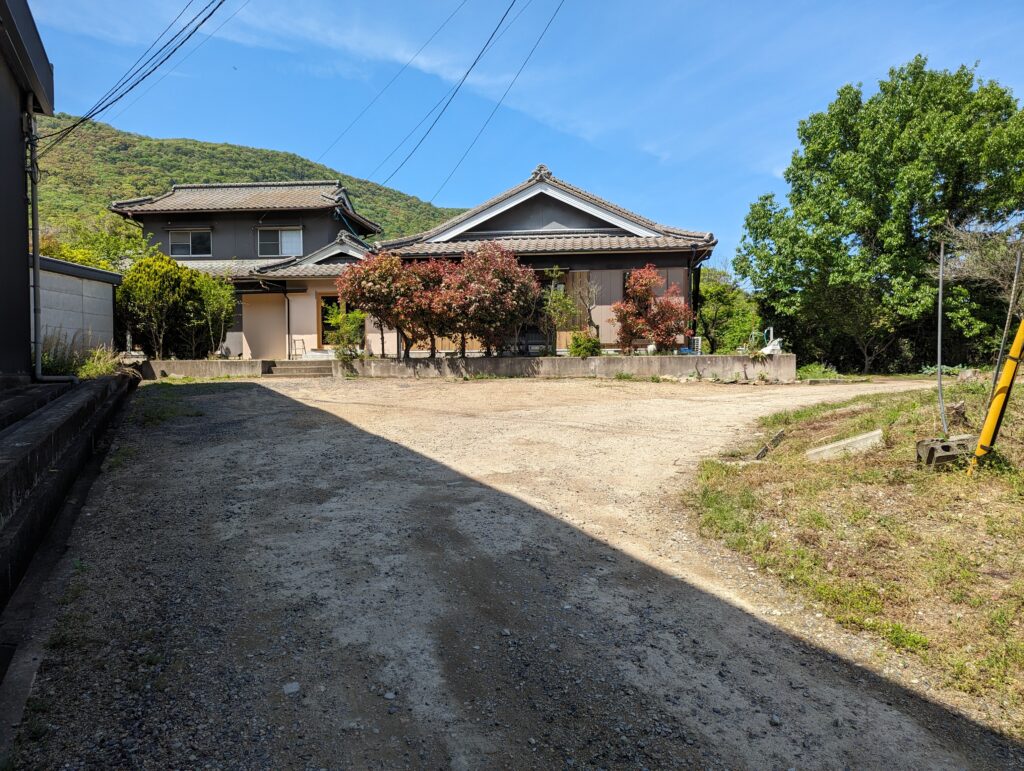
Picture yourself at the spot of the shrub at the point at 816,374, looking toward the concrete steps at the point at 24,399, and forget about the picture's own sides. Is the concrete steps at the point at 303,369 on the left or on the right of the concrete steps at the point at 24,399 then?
right

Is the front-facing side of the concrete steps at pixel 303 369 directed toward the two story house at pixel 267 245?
no

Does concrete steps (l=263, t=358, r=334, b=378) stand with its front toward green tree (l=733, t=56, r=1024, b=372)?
no

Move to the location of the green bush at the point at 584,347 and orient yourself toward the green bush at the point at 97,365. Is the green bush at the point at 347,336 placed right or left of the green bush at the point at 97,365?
right

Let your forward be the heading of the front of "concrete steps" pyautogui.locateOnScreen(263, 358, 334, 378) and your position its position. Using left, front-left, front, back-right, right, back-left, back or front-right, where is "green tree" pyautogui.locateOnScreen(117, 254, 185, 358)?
right

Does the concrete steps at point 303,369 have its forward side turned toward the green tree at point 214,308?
no

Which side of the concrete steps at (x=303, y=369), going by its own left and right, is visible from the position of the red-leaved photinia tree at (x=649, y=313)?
left

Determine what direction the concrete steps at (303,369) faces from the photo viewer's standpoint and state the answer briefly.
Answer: facing the viewer

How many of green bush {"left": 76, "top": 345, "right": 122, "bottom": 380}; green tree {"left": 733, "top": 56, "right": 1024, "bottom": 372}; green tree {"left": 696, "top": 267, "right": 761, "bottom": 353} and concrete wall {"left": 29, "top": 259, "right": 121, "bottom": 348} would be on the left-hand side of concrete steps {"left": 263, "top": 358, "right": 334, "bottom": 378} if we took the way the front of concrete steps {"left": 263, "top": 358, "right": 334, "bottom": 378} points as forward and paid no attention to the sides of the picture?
2

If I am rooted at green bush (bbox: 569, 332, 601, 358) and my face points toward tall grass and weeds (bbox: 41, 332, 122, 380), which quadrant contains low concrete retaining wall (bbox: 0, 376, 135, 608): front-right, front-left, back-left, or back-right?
front-left

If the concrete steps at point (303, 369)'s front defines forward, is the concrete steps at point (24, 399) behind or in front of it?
in front

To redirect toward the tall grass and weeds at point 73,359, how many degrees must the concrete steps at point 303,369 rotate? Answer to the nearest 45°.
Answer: approximately 45° to its right

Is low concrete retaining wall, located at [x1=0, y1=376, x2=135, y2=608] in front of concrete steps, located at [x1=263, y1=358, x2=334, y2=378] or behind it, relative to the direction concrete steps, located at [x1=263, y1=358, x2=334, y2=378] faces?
in front

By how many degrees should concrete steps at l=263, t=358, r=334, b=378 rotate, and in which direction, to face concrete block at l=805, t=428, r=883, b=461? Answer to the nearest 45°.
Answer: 0° — it already faces it
